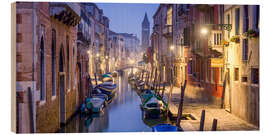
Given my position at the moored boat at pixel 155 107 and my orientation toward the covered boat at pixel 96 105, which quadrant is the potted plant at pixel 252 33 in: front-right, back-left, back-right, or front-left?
back-left

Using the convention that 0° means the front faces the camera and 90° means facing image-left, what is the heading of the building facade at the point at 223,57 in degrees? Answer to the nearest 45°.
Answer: approximately 45°

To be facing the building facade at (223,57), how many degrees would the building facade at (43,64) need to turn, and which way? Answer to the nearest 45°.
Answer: approximately 45° to its left

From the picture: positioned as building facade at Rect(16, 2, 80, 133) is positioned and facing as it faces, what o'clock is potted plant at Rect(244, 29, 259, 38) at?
The potted plant is roughly at 11 o'clock from the building facade.

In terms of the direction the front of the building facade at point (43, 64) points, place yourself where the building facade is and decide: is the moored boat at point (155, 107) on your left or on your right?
on your left

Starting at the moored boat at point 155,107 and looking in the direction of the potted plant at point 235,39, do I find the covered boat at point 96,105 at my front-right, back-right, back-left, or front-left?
back-right
